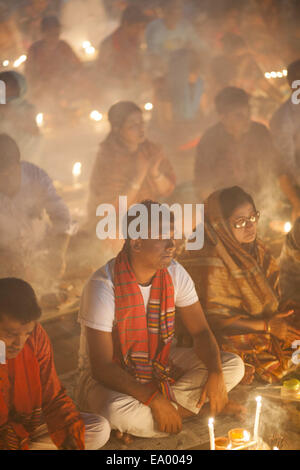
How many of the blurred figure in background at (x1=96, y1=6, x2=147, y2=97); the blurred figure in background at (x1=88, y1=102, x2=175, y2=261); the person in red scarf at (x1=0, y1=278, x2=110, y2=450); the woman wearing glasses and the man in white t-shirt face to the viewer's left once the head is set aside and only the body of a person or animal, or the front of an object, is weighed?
0

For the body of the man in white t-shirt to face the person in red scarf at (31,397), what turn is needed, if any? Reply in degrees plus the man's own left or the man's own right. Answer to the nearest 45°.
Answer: approximately 90° to the man's own right

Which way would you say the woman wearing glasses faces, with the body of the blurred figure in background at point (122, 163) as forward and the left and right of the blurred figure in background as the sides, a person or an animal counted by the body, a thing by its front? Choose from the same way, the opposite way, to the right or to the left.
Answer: the same way

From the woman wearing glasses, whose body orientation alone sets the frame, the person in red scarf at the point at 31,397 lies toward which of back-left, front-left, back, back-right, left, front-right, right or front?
right

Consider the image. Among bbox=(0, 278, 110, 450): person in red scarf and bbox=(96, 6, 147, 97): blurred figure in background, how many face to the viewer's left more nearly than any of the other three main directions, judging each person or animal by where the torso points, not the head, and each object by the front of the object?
0

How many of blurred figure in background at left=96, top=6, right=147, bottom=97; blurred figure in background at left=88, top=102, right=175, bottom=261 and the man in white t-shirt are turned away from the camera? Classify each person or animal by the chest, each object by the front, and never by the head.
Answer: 0

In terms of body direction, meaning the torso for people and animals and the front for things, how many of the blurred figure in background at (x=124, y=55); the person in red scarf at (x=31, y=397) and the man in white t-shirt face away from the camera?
0

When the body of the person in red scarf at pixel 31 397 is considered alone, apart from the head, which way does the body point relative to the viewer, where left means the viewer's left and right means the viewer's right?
facing the viewer

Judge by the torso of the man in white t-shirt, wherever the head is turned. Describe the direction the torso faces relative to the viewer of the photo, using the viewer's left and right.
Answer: facing the viewer and to the right of the viewer
